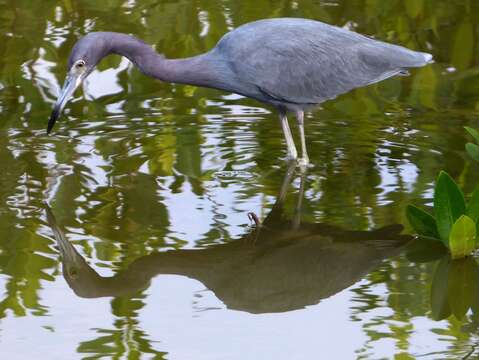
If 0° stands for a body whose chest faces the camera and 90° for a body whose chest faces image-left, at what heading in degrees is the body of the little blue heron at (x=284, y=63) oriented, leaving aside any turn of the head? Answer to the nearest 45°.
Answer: approximately 90°
